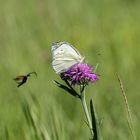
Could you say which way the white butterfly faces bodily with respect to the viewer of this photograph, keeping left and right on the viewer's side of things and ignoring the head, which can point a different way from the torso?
facing to the right of the viewer
